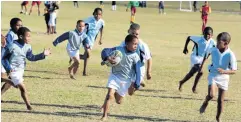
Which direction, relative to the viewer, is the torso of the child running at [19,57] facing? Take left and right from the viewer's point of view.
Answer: facing the viewer and to the right of the viewer

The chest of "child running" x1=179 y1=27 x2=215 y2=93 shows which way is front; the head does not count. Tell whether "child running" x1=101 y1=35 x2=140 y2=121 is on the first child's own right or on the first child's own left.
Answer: on the first child's own right

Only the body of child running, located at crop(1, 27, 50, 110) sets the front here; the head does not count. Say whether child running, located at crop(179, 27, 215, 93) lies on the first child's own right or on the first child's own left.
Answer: on the first child's own left

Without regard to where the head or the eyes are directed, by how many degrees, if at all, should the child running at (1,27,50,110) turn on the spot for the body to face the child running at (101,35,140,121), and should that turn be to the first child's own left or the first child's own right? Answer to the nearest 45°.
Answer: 0° — they already face them
